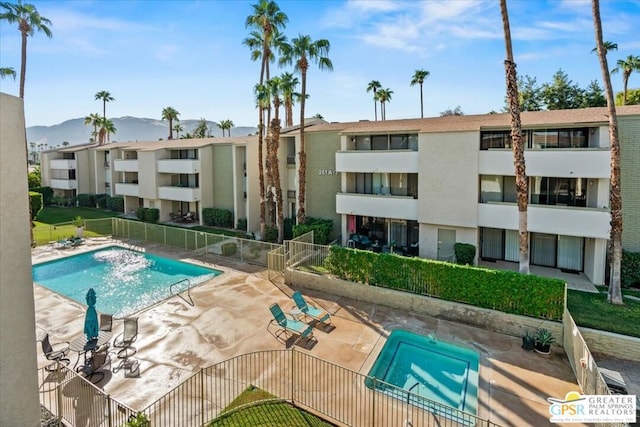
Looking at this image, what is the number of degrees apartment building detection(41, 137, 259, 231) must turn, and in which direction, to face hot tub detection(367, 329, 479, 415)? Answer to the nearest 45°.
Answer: approximately 45° to its left

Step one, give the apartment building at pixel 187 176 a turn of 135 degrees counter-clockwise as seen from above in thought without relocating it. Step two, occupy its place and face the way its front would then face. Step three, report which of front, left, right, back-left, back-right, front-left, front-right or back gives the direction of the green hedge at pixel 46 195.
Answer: back-left

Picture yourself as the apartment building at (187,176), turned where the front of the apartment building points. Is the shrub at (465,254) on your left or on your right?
on your left

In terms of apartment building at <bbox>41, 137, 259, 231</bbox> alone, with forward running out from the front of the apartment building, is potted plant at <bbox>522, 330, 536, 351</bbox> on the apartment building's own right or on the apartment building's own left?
on the apartment building's own left

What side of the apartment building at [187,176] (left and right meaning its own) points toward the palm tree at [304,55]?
left

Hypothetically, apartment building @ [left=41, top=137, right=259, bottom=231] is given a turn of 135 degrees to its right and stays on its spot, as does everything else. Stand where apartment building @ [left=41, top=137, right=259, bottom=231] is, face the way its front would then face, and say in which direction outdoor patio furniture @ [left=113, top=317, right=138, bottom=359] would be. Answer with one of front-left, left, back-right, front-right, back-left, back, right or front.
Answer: back

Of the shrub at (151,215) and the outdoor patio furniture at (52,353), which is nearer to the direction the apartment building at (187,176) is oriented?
the outdoor patio furniture

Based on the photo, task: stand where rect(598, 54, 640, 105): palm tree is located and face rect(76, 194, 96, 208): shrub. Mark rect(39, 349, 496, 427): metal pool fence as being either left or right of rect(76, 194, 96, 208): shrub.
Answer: left

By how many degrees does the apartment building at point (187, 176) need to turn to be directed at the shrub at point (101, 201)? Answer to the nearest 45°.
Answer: approximately 90° to its right

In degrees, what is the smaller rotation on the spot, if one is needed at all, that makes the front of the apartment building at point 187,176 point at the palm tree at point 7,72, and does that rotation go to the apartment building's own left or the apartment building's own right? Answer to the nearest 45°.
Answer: approximately 45° to the apartment building's own right

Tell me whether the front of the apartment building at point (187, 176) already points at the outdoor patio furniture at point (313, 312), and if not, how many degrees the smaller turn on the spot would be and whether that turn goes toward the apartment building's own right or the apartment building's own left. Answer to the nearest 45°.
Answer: approximately 45° to the apartment building's own left
